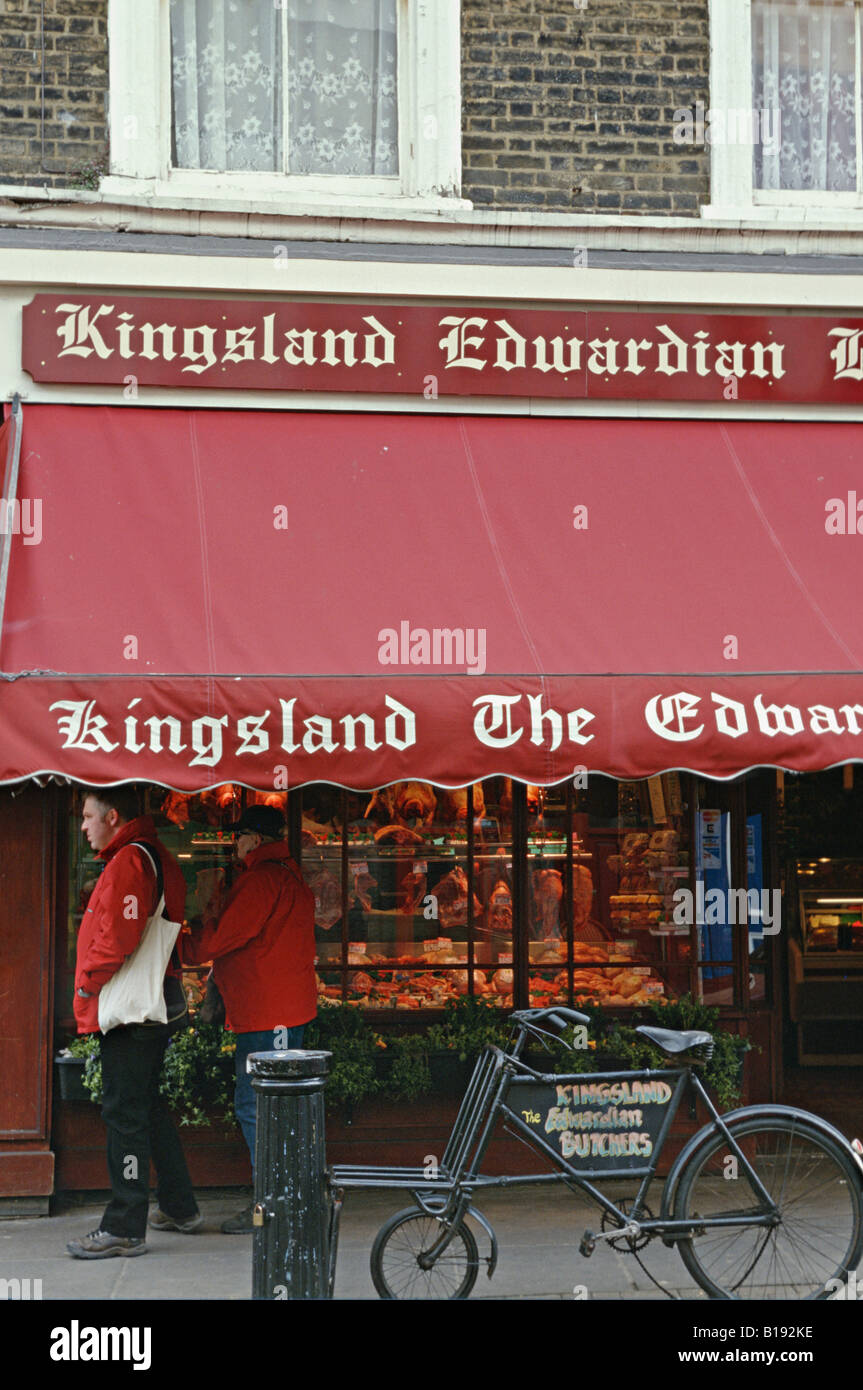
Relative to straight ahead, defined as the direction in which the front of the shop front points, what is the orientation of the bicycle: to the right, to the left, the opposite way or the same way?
to the right

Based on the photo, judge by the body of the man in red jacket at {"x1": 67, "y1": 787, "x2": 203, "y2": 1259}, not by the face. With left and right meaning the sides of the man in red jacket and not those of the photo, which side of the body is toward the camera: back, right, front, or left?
left

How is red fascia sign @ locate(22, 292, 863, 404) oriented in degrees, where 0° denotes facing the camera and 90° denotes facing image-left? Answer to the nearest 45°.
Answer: approximately 0°

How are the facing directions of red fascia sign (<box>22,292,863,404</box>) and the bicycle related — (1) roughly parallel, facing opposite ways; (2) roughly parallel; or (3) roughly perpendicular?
roughly perpendicular

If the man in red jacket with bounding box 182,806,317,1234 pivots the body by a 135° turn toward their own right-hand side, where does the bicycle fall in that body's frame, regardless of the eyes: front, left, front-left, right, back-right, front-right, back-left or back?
front-right

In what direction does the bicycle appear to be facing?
to the viewer's left

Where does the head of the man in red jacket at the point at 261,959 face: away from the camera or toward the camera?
away from the camera
